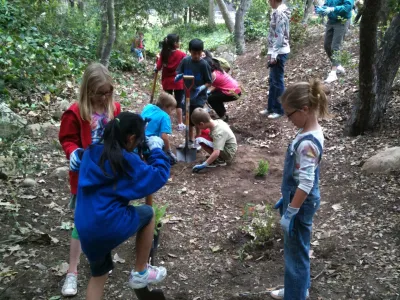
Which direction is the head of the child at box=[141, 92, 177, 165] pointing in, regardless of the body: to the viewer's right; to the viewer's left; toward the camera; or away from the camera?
to the viewer's right

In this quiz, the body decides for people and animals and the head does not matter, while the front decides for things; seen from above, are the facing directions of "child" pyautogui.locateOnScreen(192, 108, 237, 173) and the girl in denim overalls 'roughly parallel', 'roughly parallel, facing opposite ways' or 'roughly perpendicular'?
roughly parallel

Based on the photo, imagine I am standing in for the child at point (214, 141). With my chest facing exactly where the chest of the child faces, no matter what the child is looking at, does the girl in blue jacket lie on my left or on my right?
on my left

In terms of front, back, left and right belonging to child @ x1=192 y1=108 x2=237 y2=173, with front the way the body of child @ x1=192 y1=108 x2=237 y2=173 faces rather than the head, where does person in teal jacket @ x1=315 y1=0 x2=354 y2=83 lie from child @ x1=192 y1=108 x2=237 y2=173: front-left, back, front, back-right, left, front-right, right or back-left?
back-right

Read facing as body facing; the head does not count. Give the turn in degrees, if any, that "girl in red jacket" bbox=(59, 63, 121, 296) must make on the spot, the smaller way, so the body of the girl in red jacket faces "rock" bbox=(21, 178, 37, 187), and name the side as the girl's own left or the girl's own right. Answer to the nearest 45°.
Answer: approximately 135° to the girl's own left

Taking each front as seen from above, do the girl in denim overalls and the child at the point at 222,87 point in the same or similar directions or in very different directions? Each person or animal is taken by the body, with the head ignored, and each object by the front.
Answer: same or similar directions

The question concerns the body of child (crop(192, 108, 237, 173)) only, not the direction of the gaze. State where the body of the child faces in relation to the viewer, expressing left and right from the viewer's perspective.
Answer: facing to the left of the viewer

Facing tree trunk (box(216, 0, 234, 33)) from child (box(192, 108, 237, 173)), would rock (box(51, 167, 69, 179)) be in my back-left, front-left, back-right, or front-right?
back-left

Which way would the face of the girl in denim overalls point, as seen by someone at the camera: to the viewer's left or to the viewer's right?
to the viewer's left

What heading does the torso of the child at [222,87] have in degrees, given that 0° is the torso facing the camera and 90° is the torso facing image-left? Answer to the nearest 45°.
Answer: approximately 90°

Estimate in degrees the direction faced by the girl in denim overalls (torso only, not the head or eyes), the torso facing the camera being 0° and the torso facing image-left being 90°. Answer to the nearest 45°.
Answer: approximately 90°

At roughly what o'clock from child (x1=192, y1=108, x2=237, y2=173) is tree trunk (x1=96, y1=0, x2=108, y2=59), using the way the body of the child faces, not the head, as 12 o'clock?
The tree trunk is roughly at 2 o'clock from the child.

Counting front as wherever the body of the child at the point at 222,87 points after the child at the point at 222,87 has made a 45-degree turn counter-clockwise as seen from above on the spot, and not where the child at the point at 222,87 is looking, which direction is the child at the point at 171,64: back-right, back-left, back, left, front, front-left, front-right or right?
front-right
